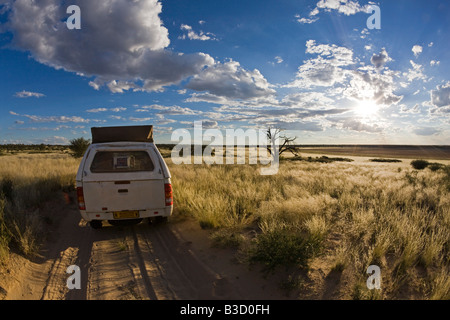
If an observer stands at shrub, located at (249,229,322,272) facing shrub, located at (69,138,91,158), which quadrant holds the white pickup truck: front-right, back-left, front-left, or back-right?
front-left

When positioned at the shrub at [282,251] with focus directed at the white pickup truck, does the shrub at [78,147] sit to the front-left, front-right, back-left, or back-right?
front-right

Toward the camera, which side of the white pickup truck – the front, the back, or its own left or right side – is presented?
back

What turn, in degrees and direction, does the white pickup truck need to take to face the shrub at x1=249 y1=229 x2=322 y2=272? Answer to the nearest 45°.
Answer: approximately 135° to its right

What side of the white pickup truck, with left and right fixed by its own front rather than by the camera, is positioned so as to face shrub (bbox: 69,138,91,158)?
front
